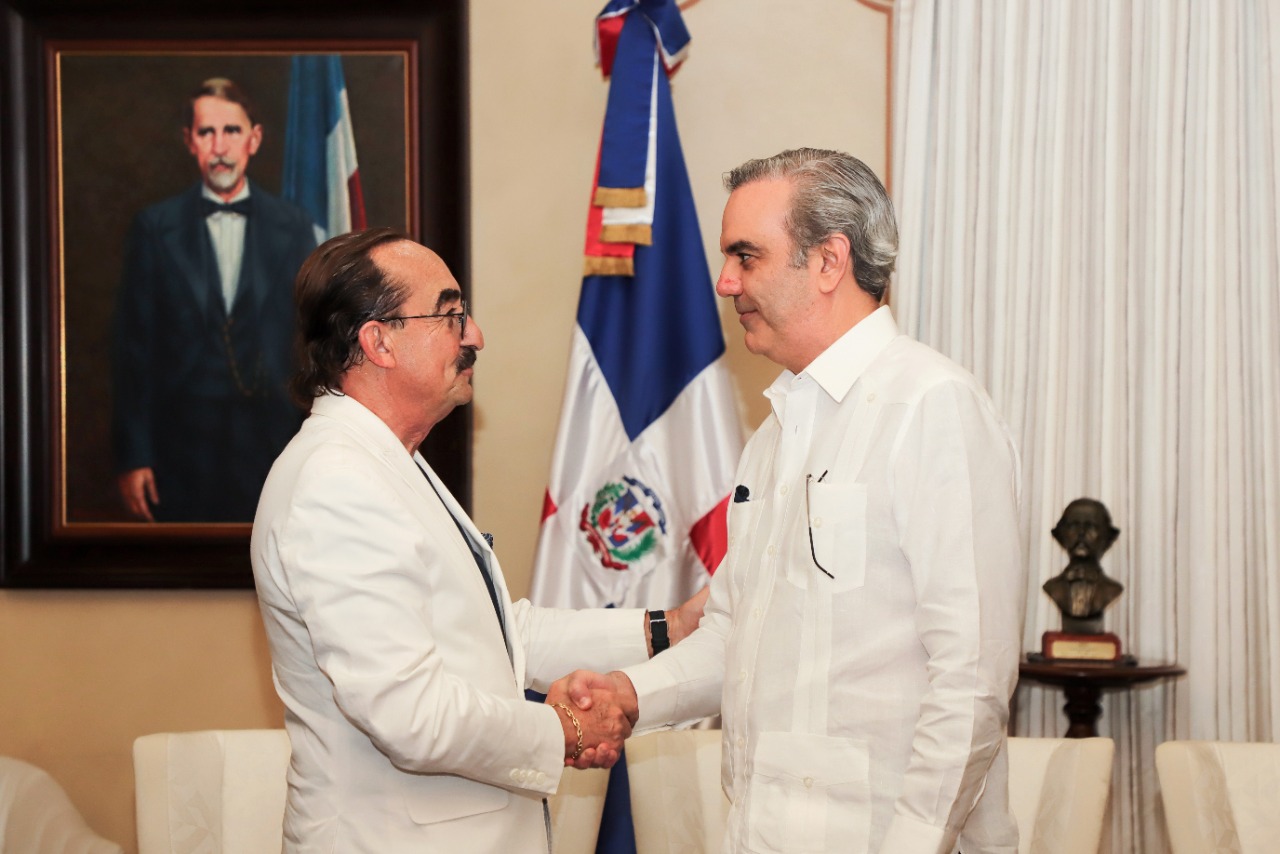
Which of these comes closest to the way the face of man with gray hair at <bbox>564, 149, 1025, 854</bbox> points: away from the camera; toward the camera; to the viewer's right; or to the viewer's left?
to the viewer's left

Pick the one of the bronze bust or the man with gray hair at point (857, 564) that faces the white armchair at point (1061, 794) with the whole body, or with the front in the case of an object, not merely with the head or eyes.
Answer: the bronze bust

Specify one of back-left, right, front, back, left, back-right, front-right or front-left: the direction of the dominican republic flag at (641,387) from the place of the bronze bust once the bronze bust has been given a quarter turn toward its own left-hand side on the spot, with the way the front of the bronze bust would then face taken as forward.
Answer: back

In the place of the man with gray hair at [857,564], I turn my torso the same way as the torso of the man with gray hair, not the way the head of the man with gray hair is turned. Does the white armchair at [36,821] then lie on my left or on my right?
on my right

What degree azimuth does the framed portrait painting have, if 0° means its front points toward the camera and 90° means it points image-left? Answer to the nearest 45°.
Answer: approximately 0°

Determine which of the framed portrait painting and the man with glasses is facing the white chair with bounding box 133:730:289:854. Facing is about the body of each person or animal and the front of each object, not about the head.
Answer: the framed portrait painting

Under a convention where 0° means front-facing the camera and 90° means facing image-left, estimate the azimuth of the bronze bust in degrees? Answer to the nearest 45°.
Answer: approximately 0°

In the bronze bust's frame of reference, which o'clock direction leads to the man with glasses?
The man with glasses is roughly at 1 o'clock from the bronze bust.

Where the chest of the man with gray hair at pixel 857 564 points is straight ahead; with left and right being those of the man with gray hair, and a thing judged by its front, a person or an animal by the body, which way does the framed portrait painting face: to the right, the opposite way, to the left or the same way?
to the left

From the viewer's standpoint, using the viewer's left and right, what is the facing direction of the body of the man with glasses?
facing to the right of the viewer

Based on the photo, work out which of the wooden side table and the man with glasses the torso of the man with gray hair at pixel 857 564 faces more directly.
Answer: the man with glasses

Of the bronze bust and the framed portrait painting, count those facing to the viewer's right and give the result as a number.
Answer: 0
